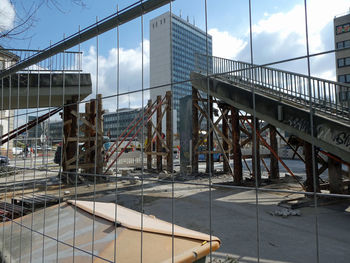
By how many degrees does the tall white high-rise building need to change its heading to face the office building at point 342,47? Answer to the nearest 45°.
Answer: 0° — it already faces it

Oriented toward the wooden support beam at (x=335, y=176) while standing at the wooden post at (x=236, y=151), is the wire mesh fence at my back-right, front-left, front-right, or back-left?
front-right

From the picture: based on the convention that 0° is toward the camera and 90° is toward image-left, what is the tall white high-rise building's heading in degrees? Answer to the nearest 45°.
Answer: approximately 315°
